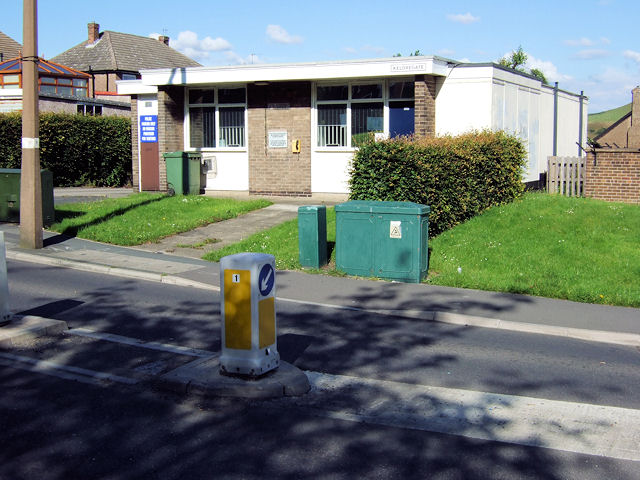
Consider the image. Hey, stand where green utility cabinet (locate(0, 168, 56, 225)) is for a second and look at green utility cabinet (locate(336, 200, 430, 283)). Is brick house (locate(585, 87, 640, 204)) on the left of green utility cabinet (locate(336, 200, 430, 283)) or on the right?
left

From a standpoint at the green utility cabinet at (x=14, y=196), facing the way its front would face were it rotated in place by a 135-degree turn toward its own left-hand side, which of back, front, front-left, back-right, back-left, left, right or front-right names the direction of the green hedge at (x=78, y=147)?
front-left

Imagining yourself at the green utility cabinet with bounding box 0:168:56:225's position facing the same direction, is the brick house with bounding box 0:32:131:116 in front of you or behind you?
behind

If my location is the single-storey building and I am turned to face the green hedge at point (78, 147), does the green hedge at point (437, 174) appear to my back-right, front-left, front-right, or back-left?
back-left

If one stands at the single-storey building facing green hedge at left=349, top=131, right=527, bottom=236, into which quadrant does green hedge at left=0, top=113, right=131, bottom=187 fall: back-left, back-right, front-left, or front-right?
back-right

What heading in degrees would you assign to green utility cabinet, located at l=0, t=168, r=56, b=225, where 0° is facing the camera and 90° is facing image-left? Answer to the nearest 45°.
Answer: approximately 0°

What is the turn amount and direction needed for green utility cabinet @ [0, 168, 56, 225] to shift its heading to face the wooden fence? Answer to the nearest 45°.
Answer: approximately 90° to its left

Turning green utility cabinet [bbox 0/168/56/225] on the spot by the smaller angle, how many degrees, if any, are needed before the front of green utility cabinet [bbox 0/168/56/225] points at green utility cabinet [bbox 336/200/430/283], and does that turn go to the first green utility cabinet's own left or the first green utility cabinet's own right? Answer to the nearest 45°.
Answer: approximately 45° to the first green utility cabinet's own left

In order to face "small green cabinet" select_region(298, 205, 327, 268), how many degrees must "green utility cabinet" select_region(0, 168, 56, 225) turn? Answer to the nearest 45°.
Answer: approximately 45° to its left

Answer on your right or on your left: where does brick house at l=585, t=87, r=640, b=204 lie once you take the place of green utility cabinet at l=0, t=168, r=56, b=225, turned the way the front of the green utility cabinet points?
on your left

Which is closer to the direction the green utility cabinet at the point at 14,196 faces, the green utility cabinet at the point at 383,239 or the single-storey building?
the green utility cabinet

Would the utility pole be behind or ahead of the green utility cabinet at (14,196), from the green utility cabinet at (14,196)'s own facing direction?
ahead

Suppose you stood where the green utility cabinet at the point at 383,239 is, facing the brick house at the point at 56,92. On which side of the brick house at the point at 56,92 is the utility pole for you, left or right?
left
